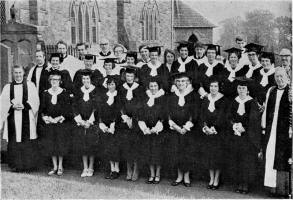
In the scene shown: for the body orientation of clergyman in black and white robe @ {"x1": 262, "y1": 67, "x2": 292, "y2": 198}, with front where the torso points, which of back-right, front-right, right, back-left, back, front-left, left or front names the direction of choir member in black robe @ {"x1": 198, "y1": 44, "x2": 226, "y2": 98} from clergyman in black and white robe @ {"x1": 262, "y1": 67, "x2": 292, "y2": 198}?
right

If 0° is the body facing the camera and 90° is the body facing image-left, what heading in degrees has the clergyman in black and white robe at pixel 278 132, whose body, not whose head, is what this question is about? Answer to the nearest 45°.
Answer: approximately 45°

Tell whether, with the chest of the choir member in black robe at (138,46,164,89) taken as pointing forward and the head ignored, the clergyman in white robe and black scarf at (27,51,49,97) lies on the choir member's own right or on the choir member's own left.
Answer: on the choir member's own right

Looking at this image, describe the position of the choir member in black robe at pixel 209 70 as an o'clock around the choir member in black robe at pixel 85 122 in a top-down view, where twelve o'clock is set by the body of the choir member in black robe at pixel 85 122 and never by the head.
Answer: the choir member in black robe at pixel 209 70 is roughly at 9 o'clock from the choir member in black robe at pixel 85 122.

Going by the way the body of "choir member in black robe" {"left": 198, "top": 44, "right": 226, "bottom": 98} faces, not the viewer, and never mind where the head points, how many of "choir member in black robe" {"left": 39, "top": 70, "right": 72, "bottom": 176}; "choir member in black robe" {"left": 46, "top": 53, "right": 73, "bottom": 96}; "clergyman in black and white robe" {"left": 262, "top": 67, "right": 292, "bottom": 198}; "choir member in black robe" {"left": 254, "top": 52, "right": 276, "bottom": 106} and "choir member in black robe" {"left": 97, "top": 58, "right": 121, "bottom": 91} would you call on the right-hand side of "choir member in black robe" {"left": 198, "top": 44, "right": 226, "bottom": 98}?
3

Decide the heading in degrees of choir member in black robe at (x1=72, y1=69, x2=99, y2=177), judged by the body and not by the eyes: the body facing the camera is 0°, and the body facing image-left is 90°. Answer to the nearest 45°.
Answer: approximately 0°

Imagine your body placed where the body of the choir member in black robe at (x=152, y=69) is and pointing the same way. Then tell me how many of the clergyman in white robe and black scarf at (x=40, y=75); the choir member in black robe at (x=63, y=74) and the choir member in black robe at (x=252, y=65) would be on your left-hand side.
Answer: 1

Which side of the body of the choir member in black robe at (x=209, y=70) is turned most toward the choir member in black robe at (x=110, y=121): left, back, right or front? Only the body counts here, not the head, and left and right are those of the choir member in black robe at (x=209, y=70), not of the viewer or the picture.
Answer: right
